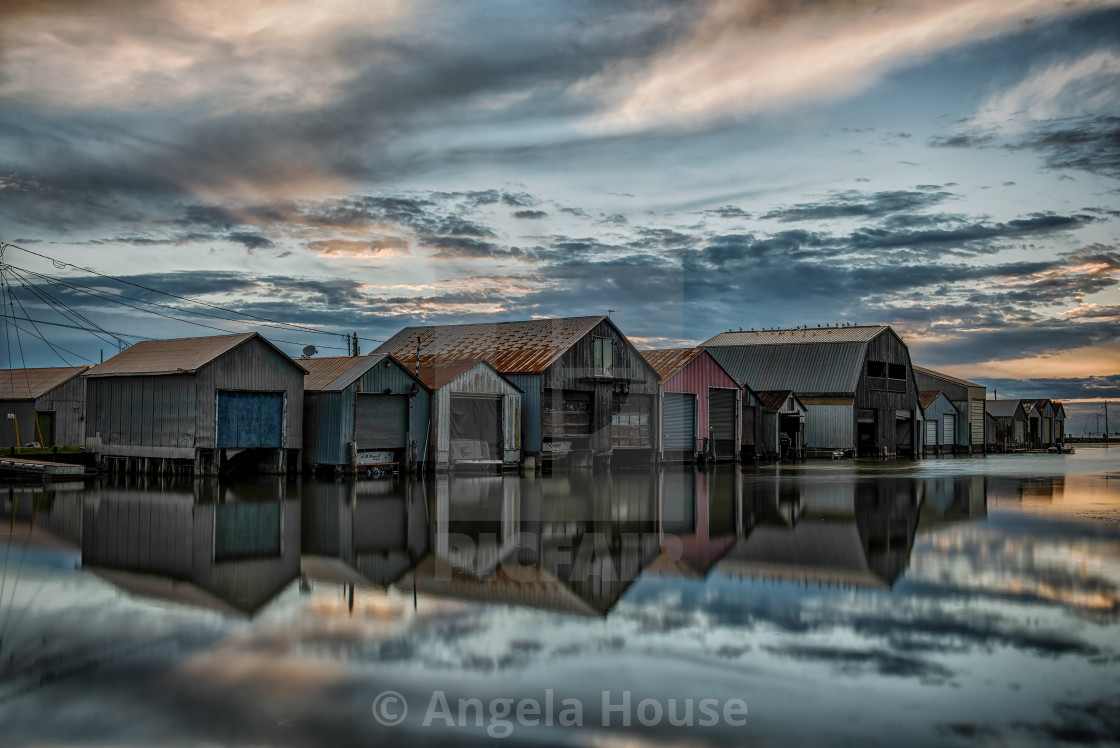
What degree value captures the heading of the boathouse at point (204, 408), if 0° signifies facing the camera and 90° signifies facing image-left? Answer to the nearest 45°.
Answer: approximately 315°

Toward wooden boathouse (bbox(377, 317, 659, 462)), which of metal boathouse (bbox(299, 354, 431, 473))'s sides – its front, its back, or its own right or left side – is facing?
left

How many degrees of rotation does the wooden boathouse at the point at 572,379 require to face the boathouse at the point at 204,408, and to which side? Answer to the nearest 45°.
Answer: approximately 90° to its right

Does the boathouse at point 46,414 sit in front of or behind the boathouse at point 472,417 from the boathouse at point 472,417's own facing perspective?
behind

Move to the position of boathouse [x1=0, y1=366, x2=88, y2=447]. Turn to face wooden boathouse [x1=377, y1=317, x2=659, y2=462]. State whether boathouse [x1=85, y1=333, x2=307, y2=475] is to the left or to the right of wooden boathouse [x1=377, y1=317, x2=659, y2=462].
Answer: right

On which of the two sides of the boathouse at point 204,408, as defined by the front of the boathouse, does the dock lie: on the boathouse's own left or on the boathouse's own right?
on the boathouse's own right
